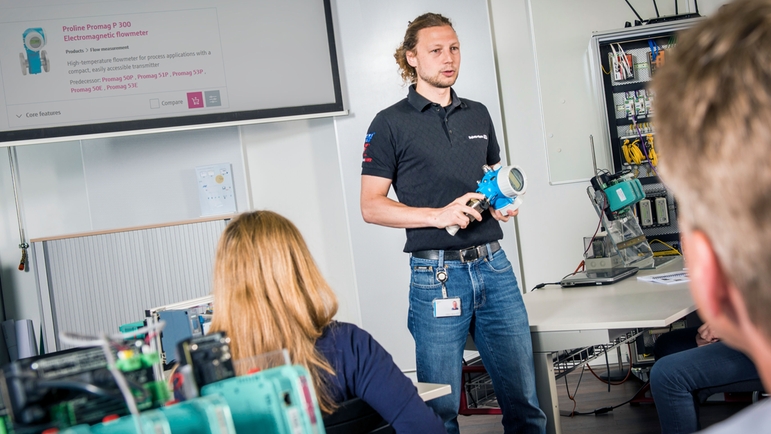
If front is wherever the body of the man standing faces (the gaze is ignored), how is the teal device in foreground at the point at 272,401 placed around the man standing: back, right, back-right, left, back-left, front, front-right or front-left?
front-right

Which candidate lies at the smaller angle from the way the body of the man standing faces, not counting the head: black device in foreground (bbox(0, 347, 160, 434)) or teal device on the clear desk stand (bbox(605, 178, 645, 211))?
the black device in foreground

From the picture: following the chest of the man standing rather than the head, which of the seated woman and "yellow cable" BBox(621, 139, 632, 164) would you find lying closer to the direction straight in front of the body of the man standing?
the seated woman

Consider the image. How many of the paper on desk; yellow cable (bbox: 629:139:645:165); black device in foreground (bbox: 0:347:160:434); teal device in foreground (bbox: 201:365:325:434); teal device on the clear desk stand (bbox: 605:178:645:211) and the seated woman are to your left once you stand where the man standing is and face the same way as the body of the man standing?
3

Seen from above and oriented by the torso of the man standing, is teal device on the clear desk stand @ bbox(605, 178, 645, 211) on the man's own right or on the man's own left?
on the man's own left

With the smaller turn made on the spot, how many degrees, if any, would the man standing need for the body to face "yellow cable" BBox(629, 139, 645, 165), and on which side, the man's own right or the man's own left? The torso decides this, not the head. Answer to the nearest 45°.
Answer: approximately 90° to the man's own left

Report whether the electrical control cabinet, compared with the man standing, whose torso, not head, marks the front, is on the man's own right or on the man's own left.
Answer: on the man's own left

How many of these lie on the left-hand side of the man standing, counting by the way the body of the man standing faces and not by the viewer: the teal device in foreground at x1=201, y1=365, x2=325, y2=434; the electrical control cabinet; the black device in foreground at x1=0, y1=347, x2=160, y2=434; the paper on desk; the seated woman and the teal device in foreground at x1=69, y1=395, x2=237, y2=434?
2

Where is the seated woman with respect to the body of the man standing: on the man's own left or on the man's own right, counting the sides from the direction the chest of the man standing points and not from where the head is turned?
on the man's own right

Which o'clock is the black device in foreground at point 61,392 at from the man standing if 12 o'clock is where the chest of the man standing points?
The black device in foreground is roughly at 2 o'clock from the man standing.

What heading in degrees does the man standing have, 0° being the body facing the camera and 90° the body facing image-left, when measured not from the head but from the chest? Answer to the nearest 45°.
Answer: approximately 315°

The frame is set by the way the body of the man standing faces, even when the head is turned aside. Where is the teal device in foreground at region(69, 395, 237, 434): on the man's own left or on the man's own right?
on the man's own right

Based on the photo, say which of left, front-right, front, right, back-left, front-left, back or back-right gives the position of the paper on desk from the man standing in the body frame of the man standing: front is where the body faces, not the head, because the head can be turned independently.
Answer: left

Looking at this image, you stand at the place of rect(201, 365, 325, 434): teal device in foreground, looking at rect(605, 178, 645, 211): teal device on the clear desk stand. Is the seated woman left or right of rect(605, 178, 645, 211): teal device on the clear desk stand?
left
